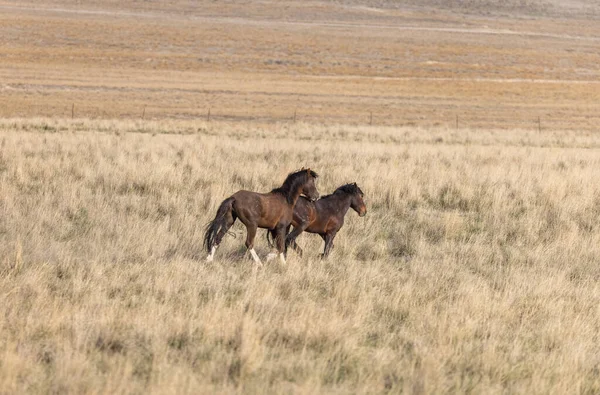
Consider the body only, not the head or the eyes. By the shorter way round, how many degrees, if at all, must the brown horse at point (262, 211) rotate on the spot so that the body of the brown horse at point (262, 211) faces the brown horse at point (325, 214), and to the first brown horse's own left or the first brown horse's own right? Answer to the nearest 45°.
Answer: approximately 45° to the first brown horse's own left

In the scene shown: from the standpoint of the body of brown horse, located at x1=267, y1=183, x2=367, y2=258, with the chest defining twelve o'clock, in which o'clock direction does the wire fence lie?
The wire fence is roughly at 9 o'clock from the brown horse.

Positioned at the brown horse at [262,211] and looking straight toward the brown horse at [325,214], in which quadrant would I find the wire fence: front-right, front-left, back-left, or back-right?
front-left

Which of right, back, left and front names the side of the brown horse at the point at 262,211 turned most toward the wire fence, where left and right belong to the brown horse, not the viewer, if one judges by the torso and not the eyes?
left

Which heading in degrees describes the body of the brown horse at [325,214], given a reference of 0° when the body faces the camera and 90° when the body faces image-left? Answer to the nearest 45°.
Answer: approximately 270°

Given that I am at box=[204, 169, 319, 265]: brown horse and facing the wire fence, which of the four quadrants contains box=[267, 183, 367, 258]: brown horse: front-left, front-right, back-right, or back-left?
front-right

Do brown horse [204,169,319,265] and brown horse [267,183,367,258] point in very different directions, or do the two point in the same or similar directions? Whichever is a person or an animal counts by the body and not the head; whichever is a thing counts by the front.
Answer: same or similar directions

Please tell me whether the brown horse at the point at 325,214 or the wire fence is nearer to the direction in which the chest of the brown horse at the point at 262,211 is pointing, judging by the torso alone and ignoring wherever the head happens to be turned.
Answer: the brown horse

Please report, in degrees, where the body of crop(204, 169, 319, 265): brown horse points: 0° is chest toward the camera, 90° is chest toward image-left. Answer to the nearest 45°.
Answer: approximately 270°

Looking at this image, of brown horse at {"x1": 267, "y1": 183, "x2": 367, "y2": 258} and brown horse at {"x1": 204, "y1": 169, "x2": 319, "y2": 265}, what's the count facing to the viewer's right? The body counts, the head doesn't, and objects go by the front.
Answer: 2

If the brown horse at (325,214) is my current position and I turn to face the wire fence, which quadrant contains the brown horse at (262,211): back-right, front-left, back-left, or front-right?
back-left

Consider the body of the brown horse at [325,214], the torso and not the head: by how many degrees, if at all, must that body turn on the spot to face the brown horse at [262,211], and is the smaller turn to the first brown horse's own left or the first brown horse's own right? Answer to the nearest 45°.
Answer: approximately 135° to the first brown horse's own right
